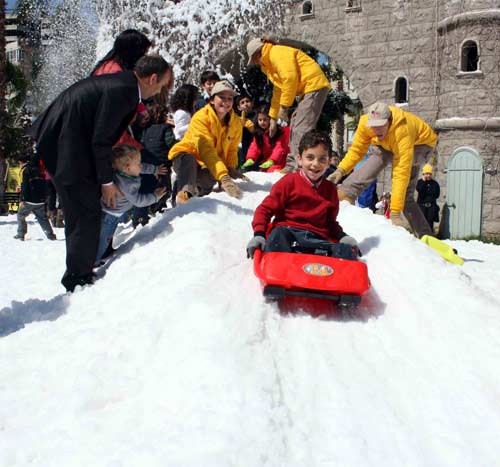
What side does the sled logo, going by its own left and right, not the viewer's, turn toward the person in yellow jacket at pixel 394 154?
back

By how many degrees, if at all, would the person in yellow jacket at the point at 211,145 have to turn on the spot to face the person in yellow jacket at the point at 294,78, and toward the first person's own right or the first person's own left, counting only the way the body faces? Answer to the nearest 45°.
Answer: approximately 90° to the first person's own left

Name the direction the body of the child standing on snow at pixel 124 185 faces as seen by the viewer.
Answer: to the viewer's right

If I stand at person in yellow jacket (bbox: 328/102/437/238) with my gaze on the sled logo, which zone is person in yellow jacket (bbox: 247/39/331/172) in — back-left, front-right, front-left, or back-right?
back-right

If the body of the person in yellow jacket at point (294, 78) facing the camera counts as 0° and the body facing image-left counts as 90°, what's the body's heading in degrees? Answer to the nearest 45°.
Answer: approximately 90°

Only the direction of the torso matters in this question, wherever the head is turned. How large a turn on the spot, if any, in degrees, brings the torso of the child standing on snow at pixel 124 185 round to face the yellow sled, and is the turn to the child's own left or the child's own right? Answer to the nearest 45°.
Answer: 0° — they already face it
